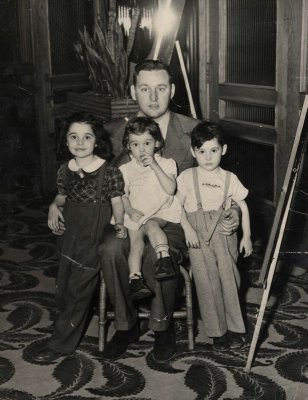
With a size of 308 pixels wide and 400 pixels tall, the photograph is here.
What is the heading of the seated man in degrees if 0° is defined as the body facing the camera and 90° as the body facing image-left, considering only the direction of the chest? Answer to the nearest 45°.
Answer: approximately 0°

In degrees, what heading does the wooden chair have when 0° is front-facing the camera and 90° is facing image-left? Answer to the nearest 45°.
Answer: approximately 0°
